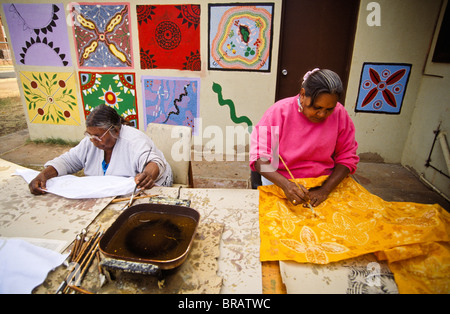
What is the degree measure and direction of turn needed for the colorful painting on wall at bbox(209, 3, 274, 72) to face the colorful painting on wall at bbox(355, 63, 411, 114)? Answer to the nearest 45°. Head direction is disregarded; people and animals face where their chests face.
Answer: approximately 90° to its left

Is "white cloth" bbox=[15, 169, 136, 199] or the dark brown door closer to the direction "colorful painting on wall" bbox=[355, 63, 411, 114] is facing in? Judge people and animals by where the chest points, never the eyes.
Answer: the white cloth

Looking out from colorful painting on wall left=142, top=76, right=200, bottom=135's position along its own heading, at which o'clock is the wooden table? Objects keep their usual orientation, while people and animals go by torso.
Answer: The wooden table is roughly at 12 o'clock from the colorful painting on wall.

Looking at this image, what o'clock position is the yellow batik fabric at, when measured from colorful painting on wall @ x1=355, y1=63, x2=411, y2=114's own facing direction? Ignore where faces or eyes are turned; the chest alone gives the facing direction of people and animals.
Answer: The yellow batik fabric is roughly at 12 o'clock from the colorful painting on wall.

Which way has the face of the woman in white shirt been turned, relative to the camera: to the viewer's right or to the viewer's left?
to the viewer's left

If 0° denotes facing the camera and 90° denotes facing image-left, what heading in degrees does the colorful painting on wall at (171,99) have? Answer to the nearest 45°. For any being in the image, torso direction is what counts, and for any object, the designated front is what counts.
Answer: approximately 0°

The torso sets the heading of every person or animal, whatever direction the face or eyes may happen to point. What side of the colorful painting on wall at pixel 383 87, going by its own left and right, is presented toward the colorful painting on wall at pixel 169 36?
right

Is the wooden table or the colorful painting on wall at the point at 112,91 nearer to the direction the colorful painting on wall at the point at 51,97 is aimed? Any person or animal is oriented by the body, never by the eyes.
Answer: the wooden table
